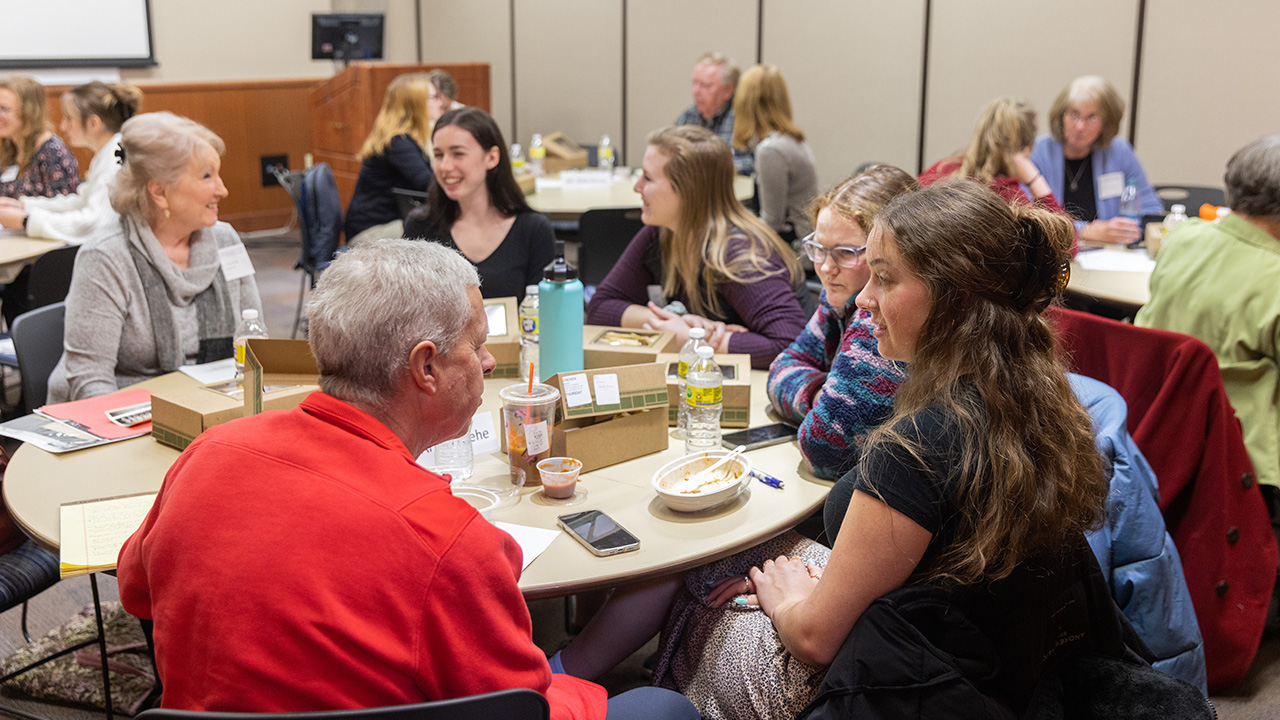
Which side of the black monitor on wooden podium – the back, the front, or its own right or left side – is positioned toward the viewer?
front

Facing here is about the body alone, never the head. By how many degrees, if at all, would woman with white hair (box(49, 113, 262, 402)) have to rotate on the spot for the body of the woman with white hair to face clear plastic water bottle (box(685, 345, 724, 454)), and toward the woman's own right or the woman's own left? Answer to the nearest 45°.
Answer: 0° — they already face it

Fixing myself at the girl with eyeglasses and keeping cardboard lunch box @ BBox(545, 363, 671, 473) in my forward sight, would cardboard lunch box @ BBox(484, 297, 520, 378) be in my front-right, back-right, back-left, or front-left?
front-right

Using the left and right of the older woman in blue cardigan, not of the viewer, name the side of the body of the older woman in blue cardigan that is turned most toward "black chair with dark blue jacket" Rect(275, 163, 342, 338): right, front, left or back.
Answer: right

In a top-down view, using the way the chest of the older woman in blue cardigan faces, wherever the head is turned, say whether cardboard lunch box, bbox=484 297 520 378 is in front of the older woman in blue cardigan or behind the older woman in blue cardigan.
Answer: in front

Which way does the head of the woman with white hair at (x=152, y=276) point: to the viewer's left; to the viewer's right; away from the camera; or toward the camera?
to the viewer's right

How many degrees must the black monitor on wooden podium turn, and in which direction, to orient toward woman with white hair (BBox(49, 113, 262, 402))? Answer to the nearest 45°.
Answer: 0° — it already faces them

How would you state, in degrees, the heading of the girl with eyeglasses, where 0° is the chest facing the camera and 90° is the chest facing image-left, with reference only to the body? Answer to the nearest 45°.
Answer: approximately 45°

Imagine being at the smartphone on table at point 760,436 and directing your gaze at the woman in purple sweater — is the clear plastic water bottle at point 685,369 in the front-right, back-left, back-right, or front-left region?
front-left

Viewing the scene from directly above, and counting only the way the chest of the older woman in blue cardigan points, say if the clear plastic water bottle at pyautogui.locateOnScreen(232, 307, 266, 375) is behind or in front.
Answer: in front

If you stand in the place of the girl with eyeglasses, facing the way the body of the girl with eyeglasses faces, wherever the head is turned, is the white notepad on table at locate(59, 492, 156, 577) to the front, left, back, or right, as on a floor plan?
front
